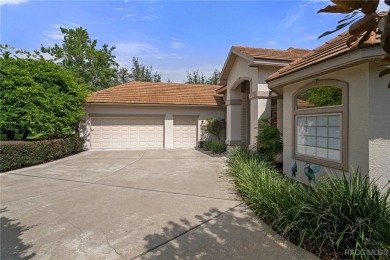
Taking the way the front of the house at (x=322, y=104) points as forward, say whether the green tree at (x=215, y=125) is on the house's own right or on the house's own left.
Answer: on the house's own right

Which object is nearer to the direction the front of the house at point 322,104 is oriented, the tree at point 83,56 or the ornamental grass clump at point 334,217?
the ornamental grass clump

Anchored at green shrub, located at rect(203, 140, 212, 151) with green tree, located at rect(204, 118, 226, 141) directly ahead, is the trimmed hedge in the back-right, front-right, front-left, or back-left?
back-left

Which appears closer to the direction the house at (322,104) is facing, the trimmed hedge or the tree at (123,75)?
the trimmed hedge

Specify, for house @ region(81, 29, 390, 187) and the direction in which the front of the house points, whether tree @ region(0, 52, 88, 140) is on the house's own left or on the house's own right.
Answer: on the house's own right

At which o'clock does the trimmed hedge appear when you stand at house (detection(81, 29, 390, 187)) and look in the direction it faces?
The trimmed hedge is roughly at 2 o'clock from the house.

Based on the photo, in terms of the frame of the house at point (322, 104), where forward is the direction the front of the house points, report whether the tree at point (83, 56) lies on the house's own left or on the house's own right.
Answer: on the house's own right

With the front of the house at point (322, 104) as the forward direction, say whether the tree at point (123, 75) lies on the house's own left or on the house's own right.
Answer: on the house's own right

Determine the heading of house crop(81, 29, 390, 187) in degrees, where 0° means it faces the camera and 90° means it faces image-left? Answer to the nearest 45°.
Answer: approximately 45°
